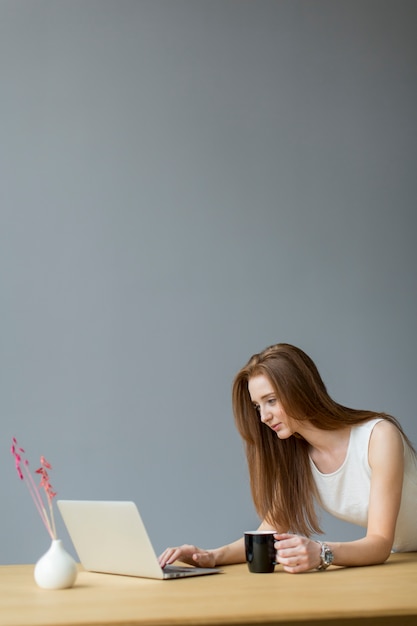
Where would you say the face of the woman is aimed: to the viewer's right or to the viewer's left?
to the viewer's left

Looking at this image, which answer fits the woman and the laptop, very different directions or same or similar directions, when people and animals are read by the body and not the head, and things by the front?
very different directions

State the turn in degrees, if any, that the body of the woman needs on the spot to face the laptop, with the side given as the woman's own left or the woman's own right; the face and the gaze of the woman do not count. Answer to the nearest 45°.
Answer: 0° — they already face it

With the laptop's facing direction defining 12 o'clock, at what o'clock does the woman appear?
The woman is roughly at 12 o'clock from the laptop.

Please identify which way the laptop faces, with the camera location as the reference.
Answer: facing away from the viewer and to the right of the viewer

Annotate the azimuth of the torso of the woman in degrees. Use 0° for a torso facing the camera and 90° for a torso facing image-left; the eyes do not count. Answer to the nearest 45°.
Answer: approximately 45°
